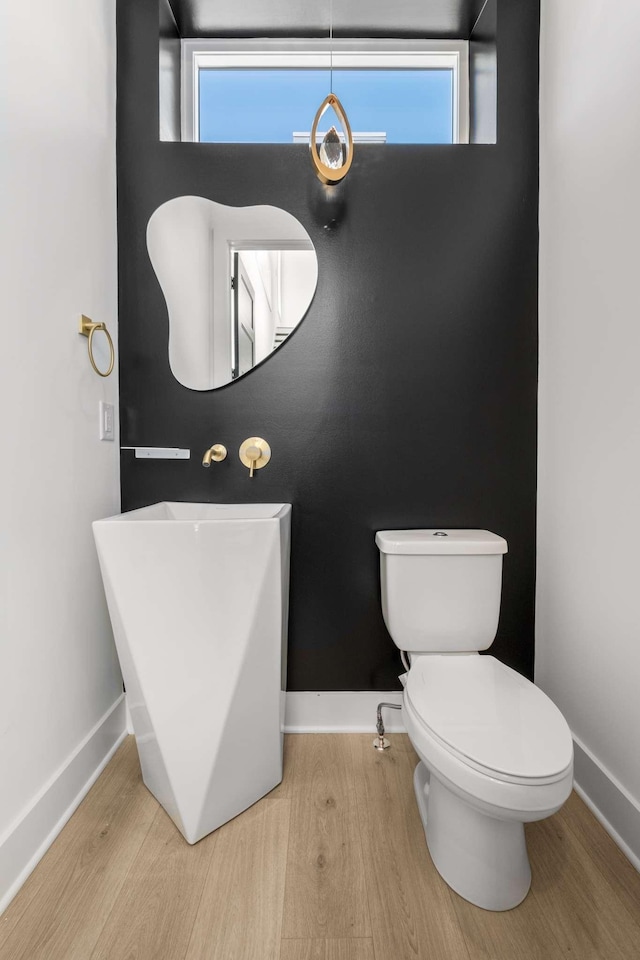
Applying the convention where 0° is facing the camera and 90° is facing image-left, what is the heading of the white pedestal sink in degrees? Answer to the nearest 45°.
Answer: approximately 0°

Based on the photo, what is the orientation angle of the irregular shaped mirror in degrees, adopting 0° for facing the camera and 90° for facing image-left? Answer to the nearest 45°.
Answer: approximately 0°

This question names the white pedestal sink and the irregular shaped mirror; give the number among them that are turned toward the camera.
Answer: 2
